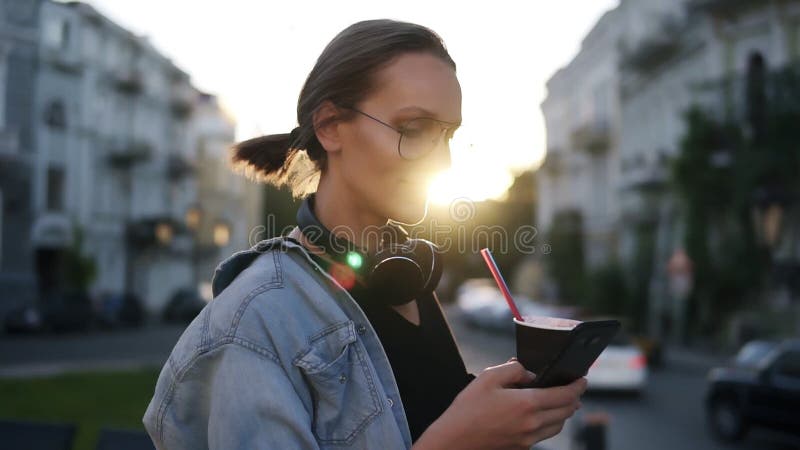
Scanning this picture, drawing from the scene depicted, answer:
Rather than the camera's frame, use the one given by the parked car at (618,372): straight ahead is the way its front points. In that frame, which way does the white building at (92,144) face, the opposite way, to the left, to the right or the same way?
to the right

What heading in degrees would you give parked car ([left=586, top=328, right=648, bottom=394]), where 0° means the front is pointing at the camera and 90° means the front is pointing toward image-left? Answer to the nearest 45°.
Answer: approximately 180°

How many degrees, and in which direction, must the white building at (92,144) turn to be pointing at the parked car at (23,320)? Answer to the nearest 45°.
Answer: approximately 45° to its right

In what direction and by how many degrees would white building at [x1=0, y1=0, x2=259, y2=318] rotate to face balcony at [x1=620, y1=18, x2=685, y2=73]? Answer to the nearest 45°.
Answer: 0° — it already faces it

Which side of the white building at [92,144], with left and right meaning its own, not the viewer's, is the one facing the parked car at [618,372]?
front

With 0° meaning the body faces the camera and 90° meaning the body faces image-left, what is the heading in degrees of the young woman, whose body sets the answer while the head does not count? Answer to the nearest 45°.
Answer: approximately 315°

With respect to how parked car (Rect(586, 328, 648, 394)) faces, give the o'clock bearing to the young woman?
The young woman is roughly at 6 o'clock from the parked car.

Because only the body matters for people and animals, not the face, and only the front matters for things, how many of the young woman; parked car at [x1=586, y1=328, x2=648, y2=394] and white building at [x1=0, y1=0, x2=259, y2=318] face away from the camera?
1

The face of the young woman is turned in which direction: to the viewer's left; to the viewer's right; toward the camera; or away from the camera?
to the viewer's right
